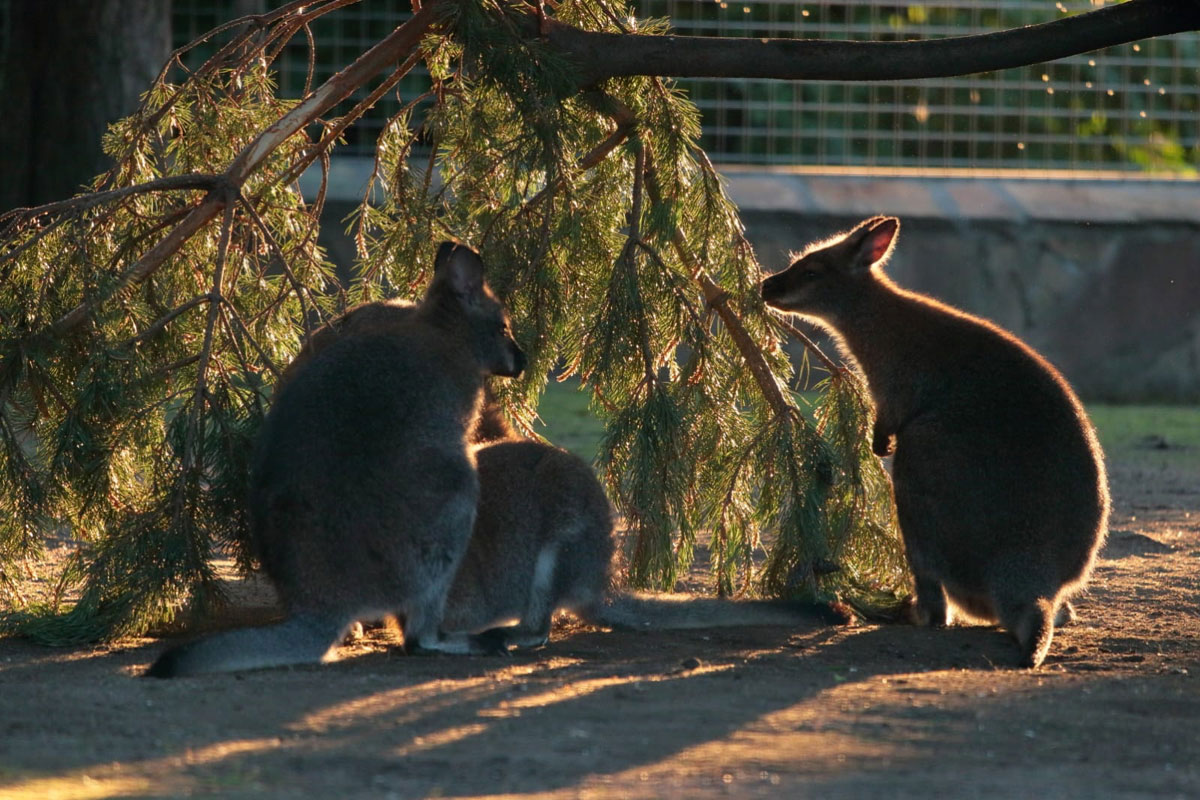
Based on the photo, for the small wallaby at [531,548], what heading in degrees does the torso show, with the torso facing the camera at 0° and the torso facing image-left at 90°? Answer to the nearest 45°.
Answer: approximately 90°

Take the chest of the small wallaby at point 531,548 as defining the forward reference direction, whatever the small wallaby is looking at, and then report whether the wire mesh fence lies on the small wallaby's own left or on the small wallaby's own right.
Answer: on the small wallaby's own right

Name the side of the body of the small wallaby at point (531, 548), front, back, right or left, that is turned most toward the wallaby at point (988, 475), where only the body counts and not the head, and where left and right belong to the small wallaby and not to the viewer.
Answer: back

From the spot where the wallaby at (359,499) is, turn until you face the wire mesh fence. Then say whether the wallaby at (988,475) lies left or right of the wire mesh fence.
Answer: right

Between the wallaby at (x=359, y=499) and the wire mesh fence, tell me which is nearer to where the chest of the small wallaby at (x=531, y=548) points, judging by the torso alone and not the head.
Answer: the wallaby

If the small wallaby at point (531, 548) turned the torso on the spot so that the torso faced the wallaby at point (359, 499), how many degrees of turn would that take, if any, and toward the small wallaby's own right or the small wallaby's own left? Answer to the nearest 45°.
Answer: approximately 45° to the small wallaby's own left
